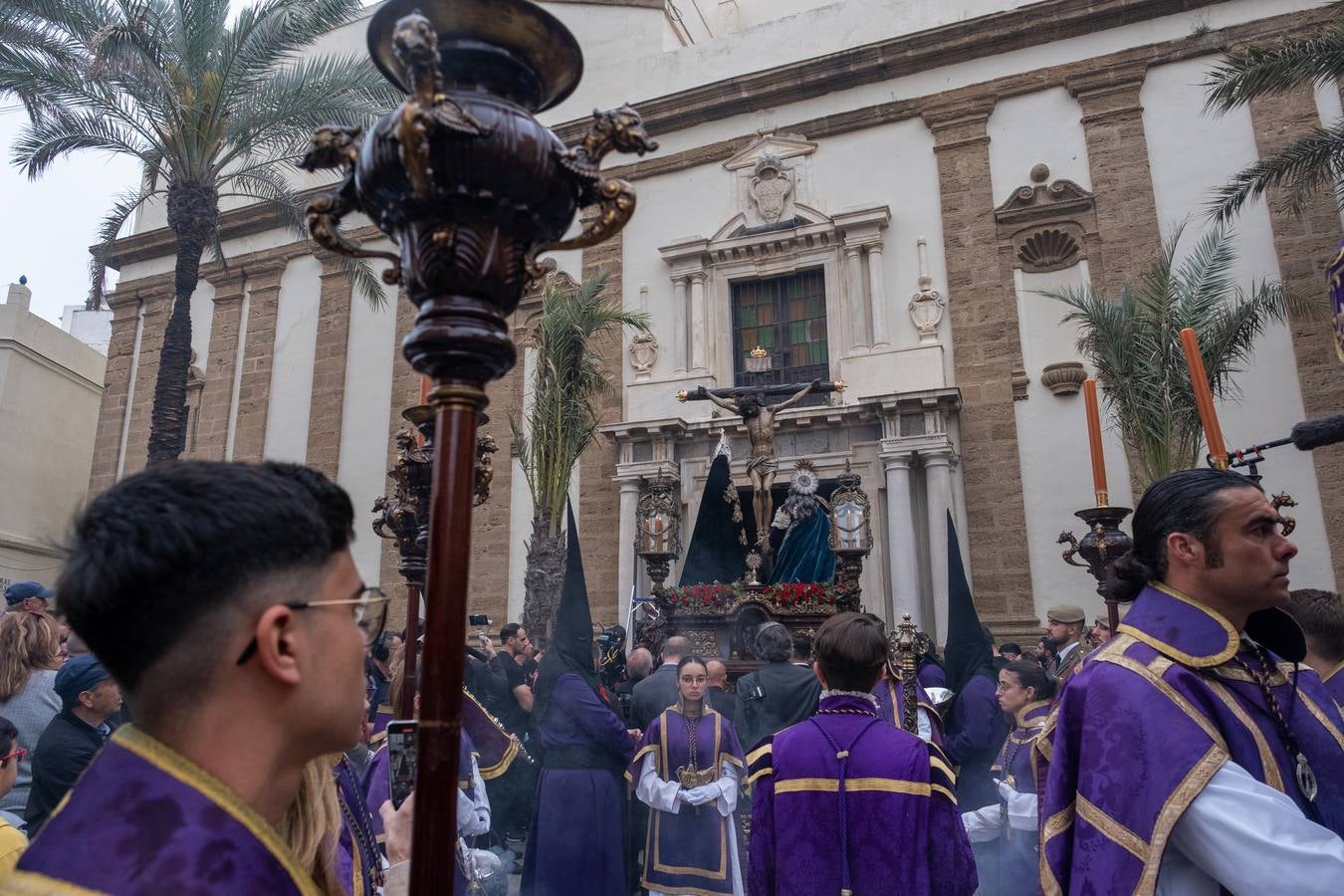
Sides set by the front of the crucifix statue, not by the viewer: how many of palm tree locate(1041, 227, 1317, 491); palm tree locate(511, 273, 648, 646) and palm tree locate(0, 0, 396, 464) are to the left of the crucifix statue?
1

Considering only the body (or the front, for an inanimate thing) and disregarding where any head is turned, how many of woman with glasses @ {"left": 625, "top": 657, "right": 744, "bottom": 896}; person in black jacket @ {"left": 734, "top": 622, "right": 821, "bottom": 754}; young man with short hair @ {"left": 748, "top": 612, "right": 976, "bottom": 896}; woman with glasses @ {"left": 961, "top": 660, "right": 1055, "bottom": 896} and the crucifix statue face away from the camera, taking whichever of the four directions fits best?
2

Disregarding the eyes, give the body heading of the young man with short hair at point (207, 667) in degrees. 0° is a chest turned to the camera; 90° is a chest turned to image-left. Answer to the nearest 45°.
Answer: approximately 225°

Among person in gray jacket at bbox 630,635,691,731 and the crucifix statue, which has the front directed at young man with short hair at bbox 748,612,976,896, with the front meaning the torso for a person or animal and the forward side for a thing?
the crucifix statue

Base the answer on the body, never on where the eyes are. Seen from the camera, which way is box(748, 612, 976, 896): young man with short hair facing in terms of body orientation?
away from the camera

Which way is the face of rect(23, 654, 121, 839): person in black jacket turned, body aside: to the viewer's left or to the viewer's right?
to the viewer's right
